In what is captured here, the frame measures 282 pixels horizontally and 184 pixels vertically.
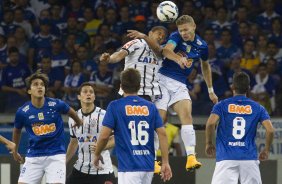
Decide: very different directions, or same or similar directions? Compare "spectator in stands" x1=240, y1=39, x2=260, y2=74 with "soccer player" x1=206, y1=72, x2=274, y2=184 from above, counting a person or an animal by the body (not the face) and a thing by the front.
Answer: very different directions

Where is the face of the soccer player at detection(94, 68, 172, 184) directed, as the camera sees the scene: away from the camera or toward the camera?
away from the camera

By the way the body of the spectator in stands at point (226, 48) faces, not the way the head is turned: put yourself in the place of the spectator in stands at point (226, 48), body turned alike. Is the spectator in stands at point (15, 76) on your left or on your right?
on your right

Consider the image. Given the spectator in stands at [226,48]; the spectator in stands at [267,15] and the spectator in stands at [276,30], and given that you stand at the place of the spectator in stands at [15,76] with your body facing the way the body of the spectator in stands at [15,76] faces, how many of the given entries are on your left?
3

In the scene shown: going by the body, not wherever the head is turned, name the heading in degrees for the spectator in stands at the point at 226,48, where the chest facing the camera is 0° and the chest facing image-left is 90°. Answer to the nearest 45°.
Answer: approximately 0°

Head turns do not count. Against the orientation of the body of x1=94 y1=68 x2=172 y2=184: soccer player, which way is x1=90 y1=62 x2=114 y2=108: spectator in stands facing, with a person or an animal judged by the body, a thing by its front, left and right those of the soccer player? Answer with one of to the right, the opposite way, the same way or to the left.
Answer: the opposite way

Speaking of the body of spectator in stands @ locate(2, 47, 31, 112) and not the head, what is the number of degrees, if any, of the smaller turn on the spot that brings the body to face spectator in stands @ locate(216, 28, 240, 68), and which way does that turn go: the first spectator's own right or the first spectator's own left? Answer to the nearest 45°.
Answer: approximately 90° to the first spectator's own left

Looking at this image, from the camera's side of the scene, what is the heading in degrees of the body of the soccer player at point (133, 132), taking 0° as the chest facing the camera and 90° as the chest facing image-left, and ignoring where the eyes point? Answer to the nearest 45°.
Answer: approximately 180°

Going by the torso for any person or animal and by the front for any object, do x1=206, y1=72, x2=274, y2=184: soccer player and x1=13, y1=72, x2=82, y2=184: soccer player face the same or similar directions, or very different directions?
very different directions

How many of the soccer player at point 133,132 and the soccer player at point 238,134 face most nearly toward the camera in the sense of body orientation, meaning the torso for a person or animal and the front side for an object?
0

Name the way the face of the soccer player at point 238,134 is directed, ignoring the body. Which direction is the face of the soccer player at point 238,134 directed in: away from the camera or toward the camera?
away from the camera

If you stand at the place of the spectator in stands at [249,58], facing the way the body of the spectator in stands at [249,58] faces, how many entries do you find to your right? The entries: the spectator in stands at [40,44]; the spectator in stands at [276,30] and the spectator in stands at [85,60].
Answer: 2

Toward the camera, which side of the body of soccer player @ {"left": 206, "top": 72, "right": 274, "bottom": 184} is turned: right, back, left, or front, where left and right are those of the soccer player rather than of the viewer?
back

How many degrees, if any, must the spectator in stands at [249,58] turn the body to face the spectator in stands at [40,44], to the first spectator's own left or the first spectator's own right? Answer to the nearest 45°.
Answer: approximately 90° to the first spectator's own right

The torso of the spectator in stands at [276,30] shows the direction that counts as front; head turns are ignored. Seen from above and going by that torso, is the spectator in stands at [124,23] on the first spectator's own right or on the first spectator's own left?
on the first spectator's own right
